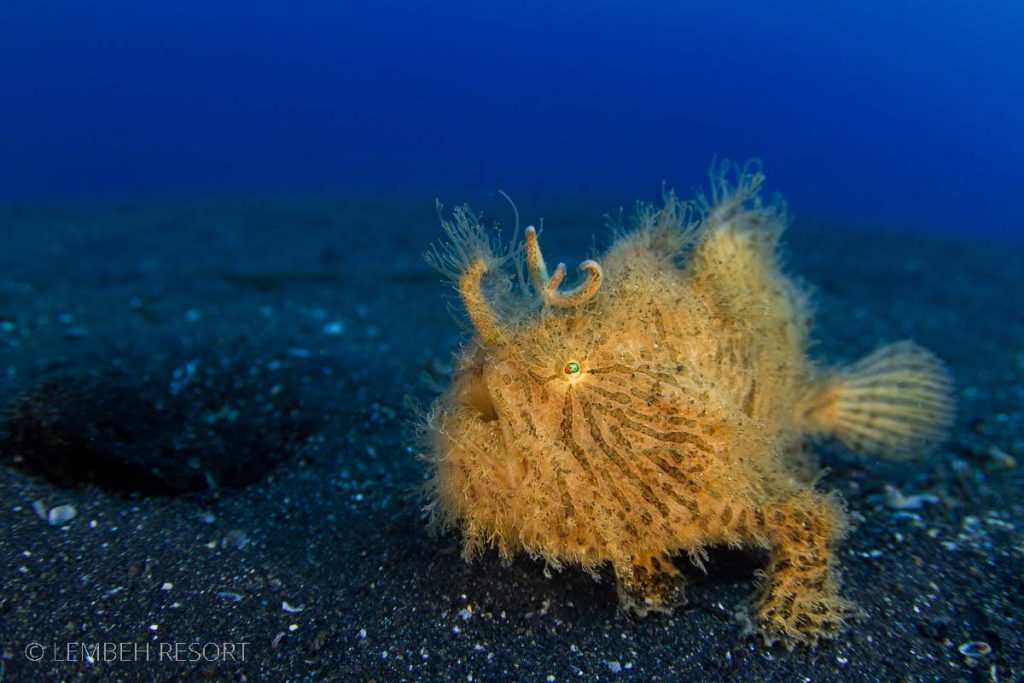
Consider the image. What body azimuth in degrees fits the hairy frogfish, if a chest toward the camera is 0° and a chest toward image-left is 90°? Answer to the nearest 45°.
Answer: approximately 90°
